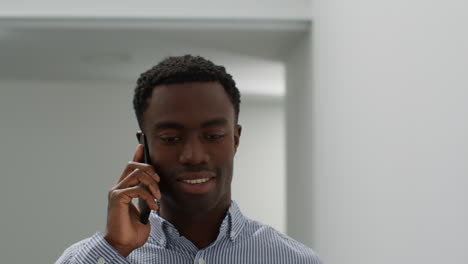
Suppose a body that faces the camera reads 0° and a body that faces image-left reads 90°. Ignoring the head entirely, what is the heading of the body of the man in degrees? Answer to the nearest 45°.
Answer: approximately 0°
